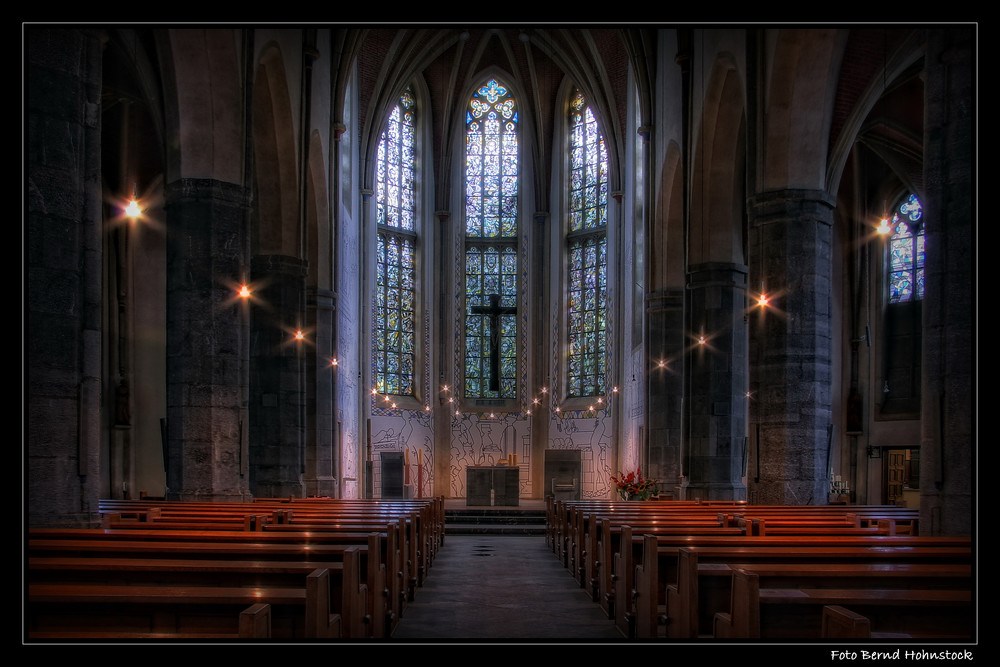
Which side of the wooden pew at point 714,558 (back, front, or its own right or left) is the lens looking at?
back

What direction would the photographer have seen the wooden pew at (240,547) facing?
facing away from the viewer

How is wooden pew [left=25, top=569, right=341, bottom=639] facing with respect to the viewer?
away from the camera

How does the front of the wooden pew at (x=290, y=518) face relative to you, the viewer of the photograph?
facing away from the viewer

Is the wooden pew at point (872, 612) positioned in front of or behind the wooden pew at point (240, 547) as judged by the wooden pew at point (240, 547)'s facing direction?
behind

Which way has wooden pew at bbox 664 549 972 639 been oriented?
away from the camera

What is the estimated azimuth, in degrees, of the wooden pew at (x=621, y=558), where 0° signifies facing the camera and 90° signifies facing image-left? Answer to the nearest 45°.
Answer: approximately 180°
